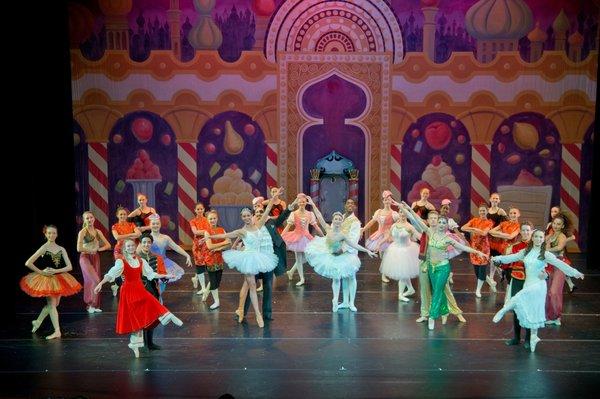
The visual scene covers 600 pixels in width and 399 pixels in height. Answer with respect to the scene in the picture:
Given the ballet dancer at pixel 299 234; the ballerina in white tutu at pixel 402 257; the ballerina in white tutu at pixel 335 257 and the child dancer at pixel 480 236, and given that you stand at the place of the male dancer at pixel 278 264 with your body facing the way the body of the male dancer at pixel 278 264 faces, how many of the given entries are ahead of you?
0

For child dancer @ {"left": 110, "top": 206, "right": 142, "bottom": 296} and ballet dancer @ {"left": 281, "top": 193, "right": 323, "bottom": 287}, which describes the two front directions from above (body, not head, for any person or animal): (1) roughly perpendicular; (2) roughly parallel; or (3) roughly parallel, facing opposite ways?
roughly parallel

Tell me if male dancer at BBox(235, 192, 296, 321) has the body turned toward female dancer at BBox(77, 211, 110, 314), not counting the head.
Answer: no

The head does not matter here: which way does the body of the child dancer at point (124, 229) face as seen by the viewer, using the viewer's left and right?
facing the viewer

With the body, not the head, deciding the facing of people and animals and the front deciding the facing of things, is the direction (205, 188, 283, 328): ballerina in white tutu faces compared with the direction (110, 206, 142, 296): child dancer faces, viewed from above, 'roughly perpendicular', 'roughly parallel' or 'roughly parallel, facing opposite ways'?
roughly parallel

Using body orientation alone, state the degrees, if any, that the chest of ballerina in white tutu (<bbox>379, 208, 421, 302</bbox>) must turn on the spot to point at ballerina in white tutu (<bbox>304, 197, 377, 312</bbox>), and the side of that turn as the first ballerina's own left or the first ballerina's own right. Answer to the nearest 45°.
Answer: approximately 45° to the first ballerina's own right

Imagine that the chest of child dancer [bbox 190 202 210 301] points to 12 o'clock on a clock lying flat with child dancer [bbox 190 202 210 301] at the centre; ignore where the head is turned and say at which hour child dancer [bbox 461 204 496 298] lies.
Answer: child dancer [bbox 461 204 496 298] is roughly at 9 o'clock from child dancer [bbox 190 202 210 301].

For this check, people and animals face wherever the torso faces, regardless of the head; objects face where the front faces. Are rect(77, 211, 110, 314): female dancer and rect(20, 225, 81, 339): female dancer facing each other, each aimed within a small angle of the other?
no

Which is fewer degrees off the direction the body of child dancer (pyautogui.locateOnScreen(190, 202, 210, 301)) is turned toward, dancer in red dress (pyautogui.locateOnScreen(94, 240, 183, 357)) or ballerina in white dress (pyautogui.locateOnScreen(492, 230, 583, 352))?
the dancer in red dress

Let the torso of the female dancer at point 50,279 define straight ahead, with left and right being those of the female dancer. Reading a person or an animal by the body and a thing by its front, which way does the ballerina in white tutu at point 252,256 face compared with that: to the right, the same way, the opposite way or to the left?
the same way

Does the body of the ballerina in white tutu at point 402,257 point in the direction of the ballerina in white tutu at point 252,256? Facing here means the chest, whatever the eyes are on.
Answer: no

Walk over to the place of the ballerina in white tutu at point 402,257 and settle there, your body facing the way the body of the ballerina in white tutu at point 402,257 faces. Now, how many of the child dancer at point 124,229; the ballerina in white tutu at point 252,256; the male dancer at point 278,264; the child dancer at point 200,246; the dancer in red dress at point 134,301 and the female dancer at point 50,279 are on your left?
0

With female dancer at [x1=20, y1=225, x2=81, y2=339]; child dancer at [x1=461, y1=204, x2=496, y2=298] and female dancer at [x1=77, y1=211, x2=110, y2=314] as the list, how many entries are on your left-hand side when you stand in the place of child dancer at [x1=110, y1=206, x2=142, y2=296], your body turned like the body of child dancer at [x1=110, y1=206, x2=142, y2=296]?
1

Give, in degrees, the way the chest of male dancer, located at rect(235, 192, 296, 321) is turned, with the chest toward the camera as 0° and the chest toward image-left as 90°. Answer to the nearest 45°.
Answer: approximately 45°

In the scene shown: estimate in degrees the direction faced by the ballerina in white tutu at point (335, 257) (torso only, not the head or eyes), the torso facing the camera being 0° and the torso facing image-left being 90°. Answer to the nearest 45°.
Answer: approximately 0°

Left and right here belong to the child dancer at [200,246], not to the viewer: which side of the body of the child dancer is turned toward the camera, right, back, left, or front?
front

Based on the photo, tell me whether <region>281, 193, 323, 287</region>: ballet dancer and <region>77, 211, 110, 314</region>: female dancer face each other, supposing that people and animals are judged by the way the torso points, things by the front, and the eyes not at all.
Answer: no

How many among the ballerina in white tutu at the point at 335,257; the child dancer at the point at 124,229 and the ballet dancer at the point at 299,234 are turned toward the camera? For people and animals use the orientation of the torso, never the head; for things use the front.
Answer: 3

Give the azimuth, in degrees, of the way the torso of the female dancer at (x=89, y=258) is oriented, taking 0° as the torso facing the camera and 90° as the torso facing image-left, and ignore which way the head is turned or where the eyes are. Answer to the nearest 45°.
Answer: approximately 315°

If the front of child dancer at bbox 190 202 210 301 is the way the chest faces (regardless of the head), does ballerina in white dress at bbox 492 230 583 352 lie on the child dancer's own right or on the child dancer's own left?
on the child dancer's own left

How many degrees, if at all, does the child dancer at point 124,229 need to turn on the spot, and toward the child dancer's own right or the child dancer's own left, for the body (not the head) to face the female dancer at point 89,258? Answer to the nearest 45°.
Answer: approximately 45° to the child dancer's own right
